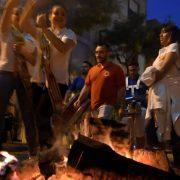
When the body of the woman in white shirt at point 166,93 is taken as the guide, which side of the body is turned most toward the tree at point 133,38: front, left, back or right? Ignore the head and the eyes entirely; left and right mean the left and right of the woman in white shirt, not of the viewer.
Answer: right

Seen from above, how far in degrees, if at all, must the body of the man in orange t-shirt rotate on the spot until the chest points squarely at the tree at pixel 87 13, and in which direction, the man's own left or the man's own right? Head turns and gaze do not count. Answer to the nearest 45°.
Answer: approximately 135° to the man's own right

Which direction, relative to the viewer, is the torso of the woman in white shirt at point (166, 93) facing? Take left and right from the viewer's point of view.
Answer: facing to the left of the viewer

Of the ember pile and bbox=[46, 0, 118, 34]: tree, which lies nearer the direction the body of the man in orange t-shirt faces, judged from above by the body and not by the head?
the ember pile

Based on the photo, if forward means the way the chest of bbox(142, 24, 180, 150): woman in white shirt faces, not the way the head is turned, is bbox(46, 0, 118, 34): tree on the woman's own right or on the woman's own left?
on the woman's own right

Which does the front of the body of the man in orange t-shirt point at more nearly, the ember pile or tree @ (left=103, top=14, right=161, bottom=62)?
the ember pile

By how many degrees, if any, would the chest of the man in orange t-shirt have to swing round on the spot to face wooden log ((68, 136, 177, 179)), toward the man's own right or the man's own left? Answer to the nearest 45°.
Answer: approximately 45° to the man's own left

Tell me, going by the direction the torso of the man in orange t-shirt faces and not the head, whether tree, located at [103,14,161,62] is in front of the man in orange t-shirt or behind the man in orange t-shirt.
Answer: behind
